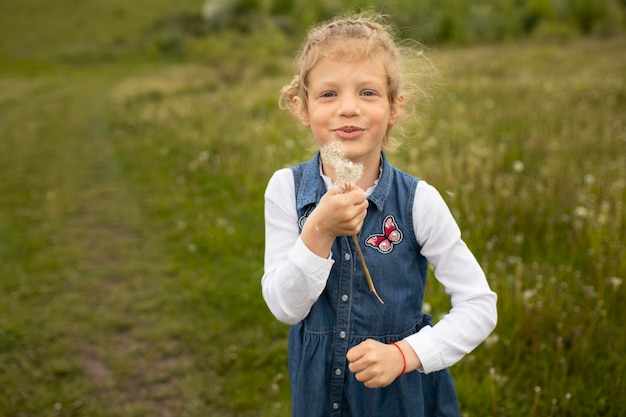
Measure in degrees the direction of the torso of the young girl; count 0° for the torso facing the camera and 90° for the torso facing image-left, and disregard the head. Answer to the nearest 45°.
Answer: approximately 0°

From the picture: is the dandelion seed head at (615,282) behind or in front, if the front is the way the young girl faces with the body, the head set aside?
behind
